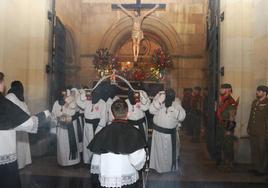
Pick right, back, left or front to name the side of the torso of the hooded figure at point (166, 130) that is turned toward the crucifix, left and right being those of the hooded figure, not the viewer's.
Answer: back

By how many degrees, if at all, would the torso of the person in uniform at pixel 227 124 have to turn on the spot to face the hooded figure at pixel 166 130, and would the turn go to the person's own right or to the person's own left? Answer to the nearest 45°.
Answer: approximately 45° to the person's own right

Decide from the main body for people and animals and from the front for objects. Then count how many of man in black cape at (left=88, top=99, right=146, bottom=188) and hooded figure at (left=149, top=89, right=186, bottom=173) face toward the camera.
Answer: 1

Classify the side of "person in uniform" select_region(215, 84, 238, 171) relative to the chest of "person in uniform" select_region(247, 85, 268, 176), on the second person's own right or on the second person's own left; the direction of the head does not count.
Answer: on the second person's own right

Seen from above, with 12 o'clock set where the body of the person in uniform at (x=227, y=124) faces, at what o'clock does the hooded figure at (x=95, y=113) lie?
The hooded figure is roughly at 1 o'clock from the person in uniform.

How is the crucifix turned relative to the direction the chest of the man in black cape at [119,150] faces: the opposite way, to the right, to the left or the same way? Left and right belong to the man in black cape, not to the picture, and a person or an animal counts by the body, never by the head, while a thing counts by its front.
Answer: the opposite way

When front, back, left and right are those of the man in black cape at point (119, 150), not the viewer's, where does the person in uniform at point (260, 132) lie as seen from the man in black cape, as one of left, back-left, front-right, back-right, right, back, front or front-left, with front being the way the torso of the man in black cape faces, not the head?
front-right

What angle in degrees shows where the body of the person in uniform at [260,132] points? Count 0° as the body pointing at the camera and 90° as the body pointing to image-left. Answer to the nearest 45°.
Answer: approximately 45°

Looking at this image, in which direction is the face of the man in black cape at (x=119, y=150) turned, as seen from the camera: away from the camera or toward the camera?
away from the camera

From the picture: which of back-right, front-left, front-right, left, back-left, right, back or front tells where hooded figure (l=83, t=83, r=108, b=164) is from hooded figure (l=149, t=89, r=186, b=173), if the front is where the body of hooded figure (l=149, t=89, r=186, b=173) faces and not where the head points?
right

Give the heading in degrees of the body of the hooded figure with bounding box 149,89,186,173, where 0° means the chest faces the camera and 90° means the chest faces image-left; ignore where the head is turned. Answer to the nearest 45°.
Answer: approximately 0°

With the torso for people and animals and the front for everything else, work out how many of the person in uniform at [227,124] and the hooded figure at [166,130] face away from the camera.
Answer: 0

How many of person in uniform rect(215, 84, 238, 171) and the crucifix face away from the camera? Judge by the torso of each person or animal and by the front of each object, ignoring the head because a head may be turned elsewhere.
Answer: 0

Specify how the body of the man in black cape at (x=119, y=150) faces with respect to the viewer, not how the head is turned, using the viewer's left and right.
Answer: facing away from the viewer
